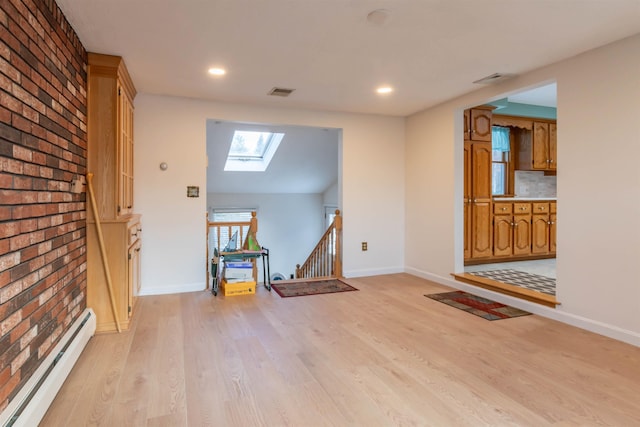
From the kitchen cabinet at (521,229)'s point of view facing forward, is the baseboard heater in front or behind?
in front

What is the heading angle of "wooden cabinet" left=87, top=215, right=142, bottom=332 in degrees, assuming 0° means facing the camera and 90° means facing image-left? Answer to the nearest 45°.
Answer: approximately 270°

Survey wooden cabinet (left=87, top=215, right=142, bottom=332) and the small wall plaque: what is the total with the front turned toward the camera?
1

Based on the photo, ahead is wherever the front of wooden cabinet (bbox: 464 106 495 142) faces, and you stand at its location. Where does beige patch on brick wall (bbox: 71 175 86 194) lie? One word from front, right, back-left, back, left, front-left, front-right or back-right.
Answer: front-right

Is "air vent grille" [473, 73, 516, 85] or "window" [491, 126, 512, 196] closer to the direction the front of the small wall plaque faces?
the air vent grille

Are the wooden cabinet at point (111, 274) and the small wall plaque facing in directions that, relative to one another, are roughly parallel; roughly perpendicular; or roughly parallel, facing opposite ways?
roughly perpendicular

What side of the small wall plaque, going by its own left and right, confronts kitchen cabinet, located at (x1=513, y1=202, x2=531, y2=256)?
left

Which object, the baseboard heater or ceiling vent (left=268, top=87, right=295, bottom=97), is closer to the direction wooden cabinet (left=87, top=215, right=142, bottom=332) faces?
the ceiling vent

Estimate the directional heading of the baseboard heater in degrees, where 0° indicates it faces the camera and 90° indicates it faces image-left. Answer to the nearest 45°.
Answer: approximately 315°

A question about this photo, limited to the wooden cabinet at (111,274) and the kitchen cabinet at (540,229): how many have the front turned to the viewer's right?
1

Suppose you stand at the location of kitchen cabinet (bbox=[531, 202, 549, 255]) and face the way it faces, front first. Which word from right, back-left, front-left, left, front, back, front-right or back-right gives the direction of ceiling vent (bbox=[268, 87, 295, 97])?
front-right
